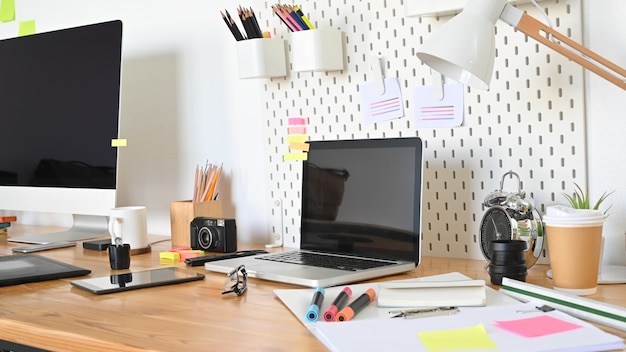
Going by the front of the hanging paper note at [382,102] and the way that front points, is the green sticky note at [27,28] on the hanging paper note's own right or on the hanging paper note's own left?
on the hanging paper note's own right

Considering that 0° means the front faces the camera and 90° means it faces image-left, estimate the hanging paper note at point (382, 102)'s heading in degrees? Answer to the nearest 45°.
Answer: approximately 0°

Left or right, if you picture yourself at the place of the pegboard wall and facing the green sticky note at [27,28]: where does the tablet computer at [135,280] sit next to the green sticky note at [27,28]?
left

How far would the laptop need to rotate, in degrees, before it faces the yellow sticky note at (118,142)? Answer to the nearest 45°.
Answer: approximately 90° to its right

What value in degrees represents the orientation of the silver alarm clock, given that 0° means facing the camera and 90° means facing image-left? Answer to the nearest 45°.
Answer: approximately 45°

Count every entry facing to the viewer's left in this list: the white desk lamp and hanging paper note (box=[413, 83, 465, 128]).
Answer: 1

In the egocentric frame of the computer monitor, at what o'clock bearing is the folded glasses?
The folded glasses is roughly at 10 o'clock from the computer monitor.

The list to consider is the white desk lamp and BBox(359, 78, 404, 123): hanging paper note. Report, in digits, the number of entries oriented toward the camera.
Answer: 1

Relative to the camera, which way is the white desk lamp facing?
to the viewer's left

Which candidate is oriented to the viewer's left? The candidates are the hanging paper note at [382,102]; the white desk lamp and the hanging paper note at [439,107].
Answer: the white desk lamp
